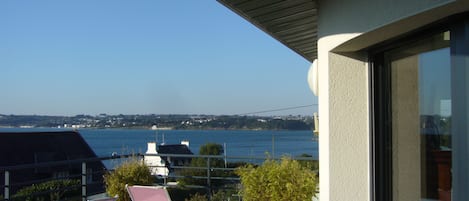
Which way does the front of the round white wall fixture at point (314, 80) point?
to the viewer's left
